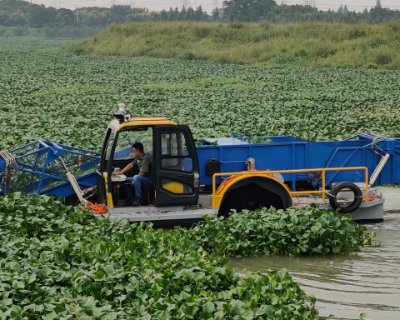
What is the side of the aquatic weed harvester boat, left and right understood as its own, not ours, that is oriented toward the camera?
left
